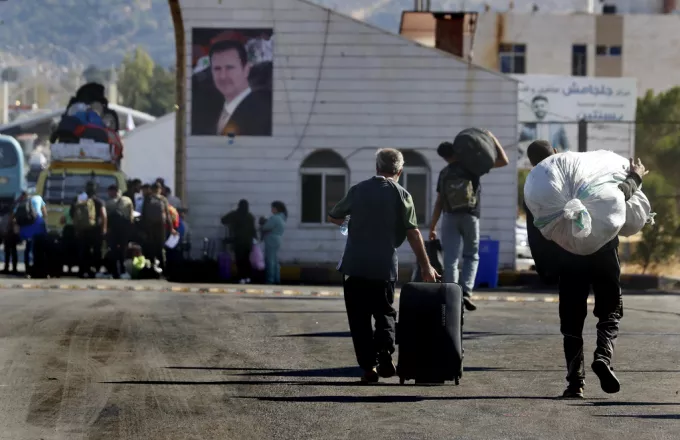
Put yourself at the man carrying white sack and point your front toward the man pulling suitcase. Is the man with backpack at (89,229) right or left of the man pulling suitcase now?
right

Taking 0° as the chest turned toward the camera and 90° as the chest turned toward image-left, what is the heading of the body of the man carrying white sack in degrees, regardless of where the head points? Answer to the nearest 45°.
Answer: approximately 180°

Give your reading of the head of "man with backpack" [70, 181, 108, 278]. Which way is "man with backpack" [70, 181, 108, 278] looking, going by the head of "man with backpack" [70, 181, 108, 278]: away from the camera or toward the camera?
away from the camera

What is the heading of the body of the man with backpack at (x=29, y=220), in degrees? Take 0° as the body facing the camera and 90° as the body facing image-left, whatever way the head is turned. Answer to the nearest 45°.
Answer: approximately 180°

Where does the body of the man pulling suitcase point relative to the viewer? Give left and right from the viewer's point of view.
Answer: facing away from the viewer

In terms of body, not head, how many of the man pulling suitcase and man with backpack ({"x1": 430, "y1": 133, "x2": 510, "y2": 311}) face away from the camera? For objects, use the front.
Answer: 2

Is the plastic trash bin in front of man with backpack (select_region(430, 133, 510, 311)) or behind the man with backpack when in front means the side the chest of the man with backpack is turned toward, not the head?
in front

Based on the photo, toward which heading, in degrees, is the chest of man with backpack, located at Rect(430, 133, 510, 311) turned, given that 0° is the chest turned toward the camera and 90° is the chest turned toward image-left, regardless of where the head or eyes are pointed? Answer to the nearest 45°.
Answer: approximately 180°

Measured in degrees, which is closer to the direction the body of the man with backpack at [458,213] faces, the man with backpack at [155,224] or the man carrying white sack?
the man with backpack

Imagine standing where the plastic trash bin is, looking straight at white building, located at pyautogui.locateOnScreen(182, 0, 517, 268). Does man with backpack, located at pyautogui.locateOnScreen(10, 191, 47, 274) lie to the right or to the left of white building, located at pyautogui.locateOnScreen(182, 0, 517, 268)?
left
